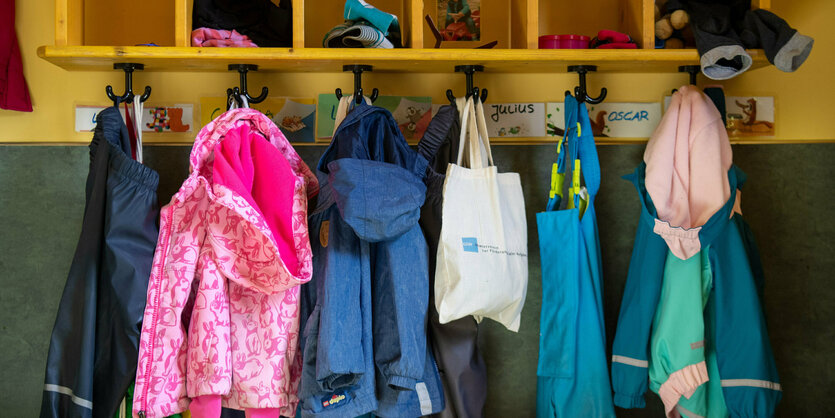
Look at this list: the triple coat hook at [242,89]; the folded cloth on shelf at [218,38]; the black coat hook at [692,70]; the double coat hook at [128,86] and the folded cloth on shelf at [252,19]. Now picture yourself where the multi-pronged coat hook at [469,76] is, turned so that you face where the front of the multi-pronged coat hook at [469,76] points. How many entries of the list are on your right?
4

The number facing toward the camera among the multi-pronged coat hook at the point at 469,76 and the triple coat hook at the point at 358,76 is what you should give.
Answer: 2

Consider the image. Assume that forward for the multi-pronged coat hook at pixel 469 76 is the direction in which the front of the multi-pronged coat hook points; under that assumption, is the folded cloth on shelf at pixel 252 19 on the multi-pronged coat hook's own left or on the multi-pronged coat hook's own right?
on the multi-pronged coat hook's own right

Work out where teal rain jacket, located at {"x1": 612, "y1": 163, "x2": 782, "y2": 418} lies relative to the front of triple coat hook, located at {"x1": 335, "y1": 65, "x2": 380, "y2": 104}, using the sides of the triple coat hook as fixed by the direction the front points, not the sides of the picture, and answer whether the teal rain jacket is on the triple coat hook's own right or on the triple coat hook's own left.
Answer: on the triple coat hook's own left

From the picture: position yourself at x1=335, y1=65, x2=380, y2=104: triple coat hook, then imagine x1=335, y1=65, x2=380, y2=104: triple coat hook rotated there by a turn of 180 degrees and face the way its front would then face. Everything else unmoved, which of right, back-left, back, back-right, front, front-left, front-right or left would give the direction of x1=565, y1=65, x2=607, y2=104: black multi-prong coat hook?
right

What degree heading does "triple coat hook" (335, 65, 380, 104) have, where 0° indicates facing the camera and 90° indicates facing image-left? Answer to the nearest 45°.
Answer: approximately 0°

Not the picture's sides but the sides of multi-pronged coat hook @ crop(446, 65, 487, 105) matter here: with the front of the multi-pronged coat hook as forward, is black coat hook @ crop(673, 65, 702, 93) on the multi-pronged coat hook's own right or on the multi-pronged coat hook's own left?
on the multi-pronged coat hook's own left
